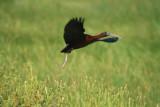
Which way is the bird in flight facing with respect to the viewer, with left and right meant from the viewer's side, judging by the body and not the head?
facing to the right of the viewer
